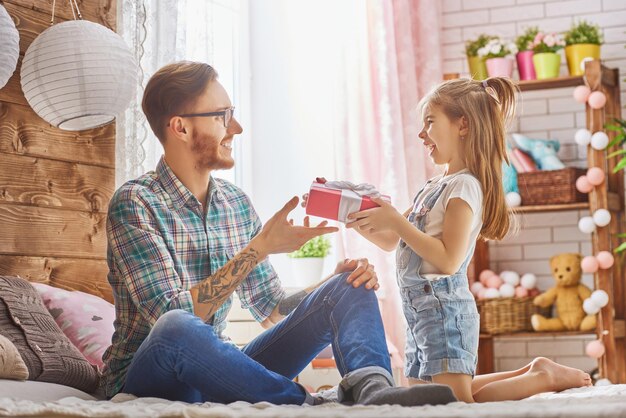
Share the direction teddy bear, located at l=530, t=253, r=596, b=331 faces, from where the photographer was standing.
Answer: facing the viewer and to the left of the viewer

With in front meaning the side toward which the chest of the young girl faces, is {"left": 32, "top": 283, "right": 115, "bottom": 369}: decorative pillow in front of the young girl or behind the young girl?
in front

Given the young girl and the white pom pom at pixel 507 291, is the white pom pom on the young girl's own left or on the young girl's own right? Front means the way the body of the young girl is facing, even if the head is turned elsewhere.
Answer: on the young girl's own right

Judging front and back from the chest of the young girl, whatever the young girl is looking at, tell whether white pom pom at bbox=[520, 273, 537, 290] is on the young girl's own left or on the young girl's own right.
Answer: on the young girl's own right

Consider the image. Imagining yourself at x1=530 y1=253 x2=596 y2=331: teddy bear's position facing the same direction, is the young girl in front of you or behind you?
in front

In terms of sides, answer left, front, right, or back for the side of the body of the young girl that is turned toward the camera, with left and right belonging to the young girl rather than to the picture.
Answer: left

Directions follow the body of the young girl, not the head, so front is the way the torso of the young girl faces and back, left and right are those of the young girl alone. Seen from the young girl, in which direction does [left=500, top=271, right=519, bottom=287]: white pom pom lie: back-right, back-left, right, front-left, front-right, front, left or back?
right

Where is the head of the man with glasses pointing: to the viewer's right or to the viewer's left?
to the viewer's right

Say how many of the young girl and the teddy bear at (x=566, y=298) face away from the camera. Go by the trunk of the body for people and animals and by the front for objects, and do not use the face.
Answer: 0

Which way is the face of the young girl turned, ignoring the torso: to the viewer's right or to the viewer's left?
to the viewer's left
